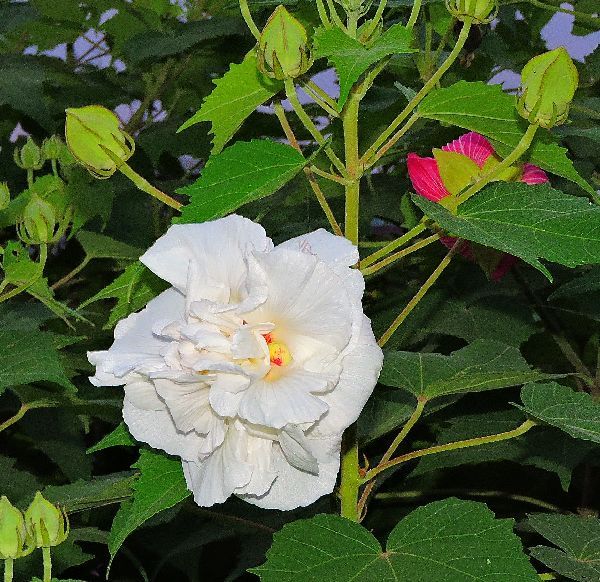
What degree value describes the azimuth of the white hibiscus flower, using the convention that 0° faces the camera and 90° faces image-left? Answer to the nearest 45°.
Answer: approximately 0°
